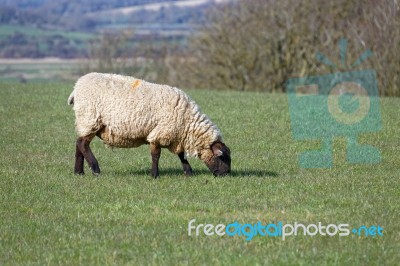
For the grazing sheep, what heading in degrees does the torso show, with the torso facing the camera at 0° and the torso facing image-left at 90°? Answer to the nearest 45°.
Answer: approximately 270°
